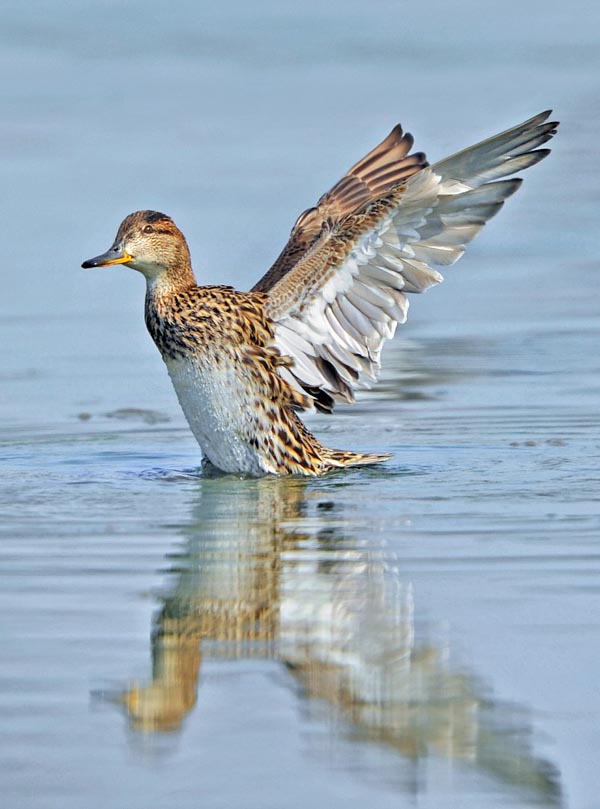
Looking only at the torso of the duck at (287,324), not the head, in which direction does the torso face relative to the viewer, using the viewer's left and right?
facing to the left of the viewer
